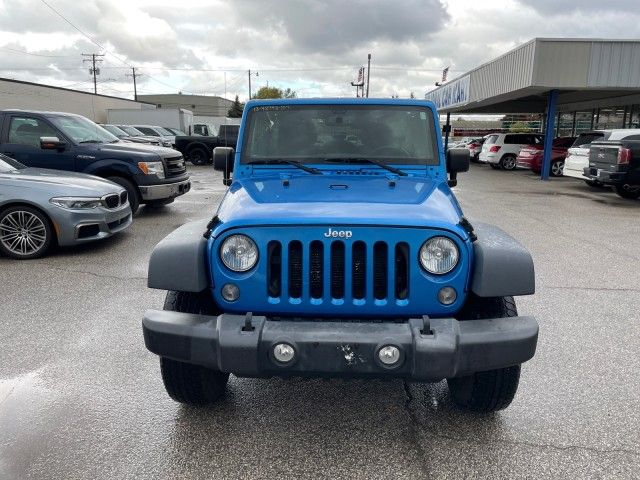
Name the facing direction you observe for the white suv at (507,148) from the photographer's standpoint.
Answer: facing away from the viewer and to the right of the viewer

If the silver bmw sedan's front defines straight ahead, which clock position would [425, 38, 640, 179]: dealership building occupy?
The dealership building is roughly at 10 o'clock from the silver bmw sedan.

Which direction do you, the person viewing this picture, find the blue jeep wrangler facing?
facing the viewer

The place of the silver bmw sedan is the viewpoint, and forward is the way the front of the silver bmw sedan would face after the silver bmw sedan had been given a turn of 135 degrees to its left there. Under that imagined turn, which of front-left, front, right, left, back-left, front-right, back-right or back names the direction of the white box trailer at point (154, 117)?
front

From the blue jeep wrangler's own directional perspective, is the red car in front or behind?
behind

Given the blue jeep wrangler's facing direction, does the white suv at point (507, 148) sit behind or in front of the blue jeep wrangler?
behind

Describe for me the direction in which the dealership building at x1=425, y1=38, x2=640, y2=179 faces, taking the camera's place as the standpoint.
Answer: facing to the left of the viewer

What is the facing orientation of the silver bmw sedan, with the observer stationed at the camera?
facing the viewer and to the right of the viewer
